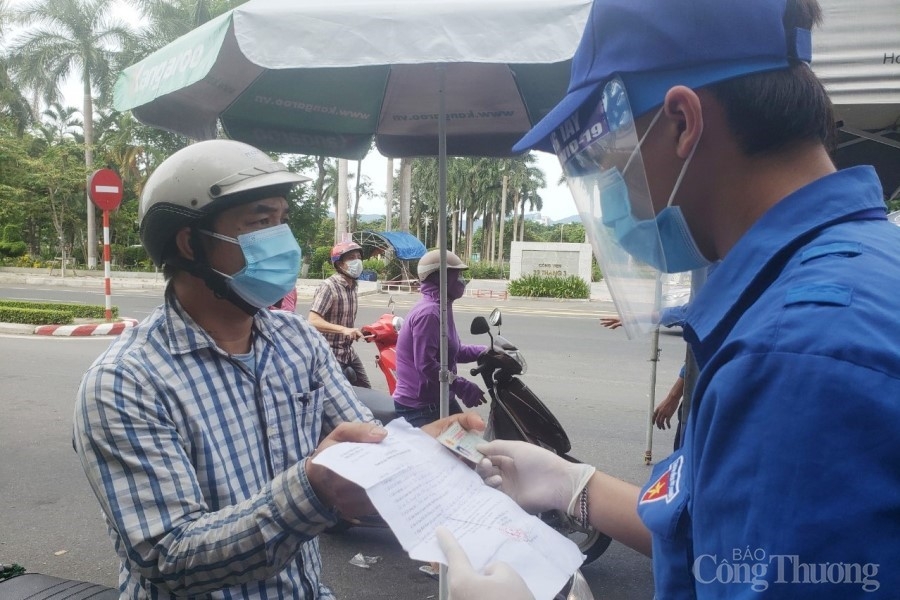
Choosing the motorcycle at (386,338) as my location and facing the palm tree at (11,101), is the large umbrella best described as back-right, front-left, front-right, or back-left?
back-left

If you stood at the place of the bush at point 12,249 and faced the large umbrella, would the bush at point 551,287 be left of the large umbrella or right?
left

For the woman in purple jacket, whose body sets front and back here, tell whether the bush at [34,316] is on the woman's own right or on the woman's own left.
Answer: on the woman's own left

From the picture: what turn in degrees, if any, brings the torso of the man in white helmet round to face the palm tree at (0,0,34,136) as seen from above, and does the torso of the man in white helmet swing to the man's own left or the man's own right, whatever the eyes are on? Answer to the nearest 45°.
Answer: approximately 135° to the man's own left

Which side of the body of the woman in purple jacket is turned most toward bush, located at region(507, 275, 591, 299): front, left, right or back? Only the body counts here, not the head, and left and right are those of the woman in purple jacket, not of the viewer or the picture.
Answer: left

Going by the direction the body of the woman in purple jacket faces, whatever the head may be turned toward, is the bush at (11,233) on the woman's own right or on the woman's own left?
on the woman's own left

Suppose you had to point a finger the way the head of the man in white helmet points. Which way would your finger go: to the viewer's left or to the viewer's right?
to the viewer's right

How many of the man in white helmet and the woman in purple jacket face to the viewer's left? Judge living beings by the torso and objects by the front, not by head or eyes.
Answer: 0

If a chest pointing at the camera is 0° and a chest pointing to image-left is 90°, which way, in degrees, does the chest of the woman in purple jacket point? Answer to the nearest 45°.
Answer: approximately 270°

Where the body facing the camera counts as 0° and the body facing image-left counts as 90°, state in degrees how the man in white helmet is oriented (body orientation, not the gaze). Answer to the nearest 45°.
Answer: approximately 315°

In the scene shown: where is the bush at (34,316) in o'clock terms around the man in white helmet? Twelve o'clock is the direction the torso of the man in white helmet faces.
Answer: The bush is roughly at 7 o'clock from the man in white helmet.
